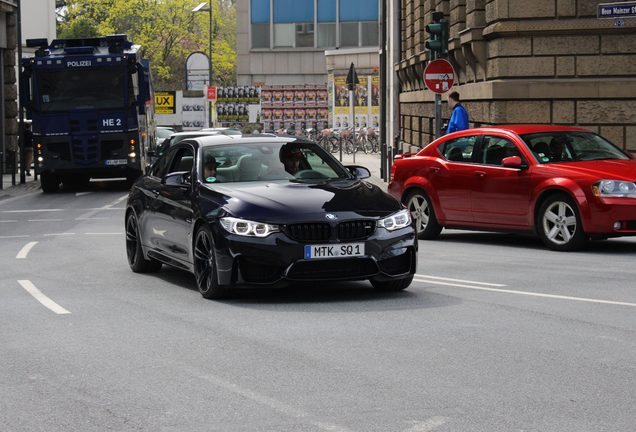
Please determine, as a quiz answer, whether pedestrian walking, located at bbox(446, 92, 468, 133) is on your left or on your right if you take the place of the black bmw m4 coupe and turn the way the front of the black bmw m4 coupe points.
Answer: on your left

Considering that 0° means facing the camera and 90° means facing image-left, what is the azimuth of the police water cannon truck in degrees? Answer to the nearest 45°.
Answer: approximately 0°

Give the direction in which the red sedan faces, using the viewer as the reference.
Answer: facing the viewer and to the right of the viewer

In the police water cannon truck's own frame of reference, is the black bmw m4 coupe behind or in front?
in front
